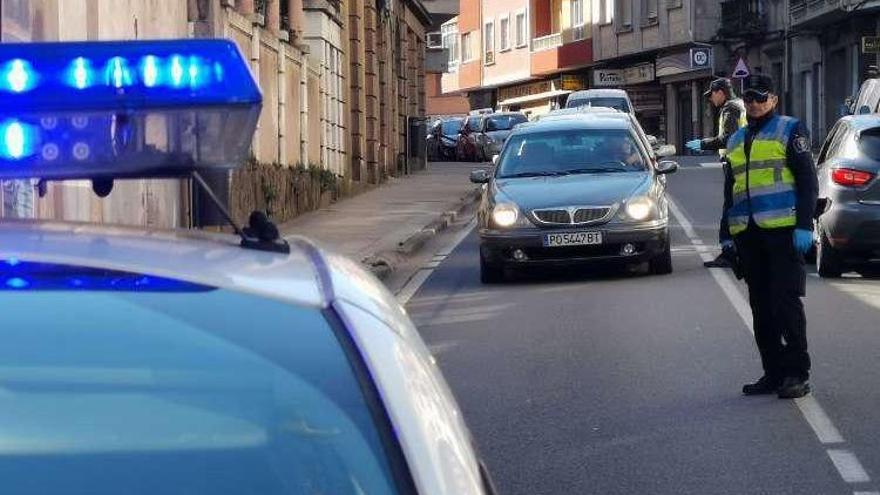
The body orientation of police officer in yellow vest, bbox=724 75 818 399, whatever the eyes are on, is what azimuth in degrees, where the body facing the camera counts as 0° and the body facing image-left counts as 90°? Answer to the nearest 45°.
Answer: approximately 45°

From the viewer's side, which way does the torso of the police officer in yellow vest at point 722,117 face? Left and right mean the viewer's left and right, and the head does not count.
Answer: facing to the left of the viewer

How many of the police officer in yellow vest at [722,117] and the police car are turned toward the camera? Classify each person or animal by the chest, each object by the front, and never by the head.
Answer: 1

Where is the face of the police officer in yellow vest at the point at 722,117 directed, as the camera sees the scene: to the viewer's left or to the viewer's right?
to the viewer's left

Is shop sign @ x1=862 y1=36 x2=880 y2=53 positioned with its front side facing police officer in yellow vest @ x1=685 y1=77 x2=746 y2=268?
yes

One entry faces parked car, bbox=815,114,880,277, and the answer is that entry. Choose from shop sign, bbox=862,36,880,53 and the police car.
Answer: the shop sign

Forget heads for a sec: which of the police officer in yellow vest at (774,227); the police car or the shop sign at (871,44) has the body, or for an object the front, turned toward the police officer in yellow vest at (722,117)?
the shop sign
